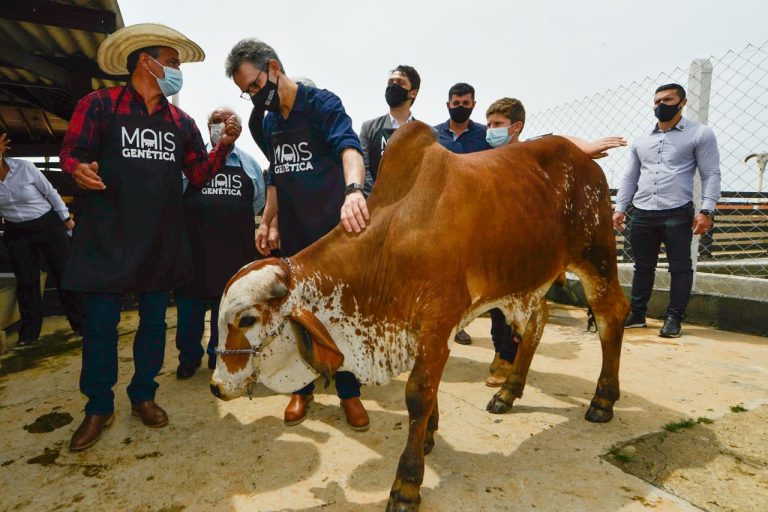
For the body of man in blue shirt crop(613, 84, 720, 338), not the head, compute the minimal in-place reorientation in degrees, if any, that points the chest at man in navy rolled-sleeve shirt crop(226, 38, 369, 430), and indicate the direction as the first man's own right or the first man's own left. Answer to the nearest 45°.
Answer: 0° — they already face them

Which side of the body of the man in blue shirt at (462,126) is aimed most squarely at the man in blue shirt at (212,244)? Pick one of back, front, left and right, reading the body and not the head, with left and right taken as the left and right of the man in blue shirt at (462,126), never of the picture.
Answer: right

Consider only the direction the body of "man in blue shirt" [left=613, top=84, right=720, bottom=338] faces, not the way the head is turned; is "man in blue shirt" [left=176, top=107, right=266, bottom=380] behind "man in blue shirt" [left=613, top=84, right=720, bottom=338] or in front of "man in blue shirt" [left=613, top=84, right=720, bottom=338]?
in front

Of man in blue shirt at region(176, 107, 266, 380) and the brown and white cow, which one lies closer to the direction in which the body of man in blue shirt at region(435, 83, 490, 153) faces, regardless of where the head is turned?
the brown and white cow

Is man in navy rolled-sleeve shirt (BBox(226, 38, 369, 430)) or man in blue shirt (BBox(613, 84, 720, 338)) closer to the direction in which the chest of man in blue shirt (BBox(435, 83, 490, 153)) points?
the man in navy rolled-sleeve shirt

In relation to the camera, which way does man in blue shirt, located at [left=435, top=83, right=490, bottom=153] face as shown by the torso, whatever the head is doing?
toward the camera

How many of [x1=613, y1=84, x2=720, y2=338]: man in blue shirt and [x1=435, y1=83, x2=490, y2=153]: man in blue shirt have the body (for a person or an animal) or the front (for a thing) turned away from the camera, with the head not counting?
0

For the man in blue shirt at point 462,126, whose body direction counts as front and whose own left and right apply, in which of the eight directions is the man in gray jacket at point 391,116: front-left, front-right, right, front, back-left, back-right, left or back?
right

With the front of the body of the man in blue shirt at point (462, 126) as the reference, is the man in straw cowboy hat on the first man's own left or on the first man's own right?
on the first man's own right

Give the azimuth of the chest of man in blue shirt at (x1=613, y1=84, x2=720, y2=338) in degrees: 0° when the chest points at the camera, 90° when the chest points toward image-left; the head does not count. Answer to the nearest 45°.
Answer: approximately 45°

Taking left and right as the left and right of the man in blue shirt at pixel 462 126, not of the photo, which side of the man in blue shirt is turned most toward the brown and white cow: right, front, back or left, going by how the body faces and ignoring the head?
front

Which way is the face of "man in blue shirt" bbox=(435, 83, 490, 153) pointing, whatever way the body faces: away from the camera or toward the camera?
toward the camera
